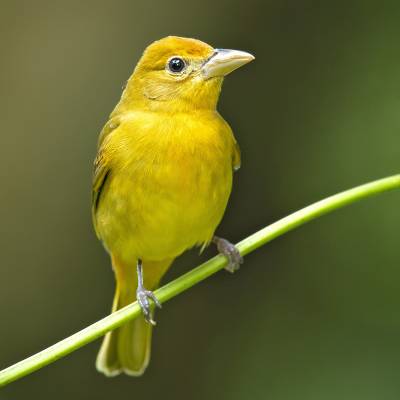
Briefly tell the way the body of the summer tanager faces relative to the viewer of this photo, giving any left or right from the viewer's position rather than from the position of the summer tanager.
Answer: facing the viewer and to the right of the viewer
